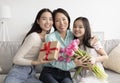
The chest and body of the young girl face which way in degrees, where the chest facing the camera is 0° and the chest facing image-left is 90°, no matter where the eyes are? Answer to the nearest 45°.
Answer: approximately 45°

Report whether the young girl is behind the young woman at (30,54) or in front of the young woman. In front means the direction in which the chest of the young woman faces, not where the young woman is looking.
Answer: in front

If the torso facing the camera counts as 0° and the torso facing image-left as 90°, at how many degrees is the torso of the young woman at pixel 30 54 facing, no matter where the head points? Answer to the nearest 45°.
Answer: approximately 315°

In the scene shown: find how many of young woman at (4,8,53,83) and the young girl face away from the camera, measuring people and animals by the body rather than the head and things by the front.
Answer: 0
